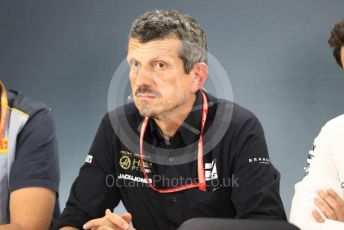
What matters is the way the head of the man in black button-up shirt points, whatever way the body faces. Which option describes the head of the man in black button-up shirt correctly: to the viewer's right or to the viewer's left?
to the viewer's left

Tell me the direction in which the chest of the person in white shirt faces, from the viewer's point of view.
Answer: toward the camera

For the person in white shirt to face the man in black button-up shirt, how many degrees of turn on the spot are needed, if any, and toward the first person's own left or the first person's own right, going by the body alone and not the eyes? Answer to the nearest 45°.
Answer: approximately 90° to the first person's own right
